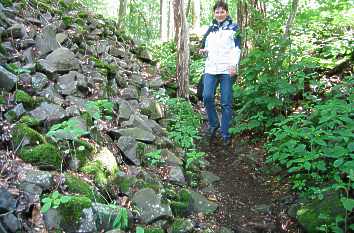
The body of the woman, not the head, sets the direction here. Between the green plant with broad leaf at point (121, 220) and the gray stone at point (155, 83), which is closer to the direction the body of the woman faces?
the green plant with broad leaf

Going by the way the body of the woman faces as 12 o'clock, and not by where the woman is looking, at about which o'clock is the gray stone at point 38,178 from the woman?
The gray stone is roughly at 1 o'clock from the woman.

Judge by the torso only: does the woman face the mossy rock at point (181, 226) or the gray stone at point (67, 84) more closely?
the mossy rock

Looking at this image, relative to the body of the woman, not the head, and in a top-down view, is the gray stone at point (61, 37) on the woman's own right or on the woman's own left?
on the woman's own right

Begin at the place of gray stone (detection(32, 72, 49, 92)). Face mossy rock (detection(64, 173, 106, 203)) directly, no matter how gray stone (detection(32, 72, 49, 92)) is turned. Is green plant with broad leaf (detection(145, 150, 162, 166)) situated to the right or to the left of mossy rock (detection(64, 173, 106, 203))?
left

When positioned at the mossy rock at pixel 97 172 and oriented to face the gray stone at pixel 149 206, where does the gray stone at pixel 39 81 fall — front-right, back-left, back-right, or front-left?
back-left

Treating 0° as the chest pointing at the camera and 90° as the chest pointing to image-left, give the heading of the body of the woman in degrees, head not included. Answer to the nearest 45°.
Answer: approximately 0°

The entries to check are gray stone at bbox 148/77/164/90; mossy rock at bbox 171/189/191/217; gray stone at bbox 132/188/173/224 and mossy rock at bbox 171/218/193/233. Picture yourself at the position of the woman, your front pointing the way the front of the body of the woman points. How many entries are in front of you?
3

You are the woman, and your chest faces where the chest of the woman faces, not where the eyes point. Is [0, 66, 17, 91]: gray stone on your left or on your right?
on your right

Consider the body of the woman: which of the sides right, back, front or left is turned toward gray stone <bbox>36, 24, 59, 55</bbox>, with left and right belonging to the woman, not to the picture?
right

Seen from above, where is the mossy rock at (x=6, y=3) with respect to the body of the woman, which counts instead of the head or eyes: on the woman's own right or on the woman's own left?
on the woman's own right
